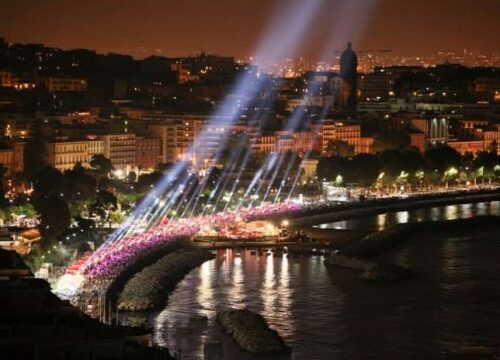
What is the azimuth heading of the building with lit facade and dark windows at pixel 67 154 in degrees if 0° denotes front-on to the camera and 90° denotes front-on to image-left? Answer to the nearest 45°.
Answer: approximately 0°

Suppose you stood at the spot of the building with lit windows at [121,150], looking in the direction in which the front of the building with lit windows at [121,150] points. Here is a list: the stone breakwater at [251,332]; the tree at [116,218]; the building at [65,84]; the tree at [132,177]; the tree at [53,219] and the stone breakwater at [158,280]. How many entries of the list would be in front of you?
5

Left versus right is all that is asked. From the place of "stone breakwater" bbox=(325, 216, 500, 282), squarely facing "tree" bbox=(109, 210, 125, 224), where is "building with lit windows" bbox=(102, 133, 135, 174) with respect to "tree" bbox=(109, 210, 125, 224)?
right

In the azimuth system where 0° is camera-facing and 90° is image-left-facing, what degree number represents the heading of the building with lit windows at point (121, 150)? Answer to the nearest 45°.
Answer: approximately 0°

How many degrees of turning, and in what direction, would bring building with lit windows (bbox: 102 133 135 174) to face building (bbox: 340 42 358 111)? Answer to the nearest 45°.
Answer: approximately 135° to its left

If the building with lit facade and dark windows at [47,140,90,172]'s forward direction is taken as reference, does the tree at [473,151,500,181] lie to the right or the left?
on its left

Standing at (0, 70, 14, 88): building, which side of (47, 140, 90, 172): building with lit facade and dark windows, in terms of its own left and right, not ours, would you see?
back

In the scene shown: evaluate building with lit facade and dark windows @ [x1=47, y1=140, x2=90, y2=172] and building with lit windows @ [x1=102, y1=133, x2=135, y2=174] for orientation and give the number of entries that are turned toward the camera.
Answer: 2
